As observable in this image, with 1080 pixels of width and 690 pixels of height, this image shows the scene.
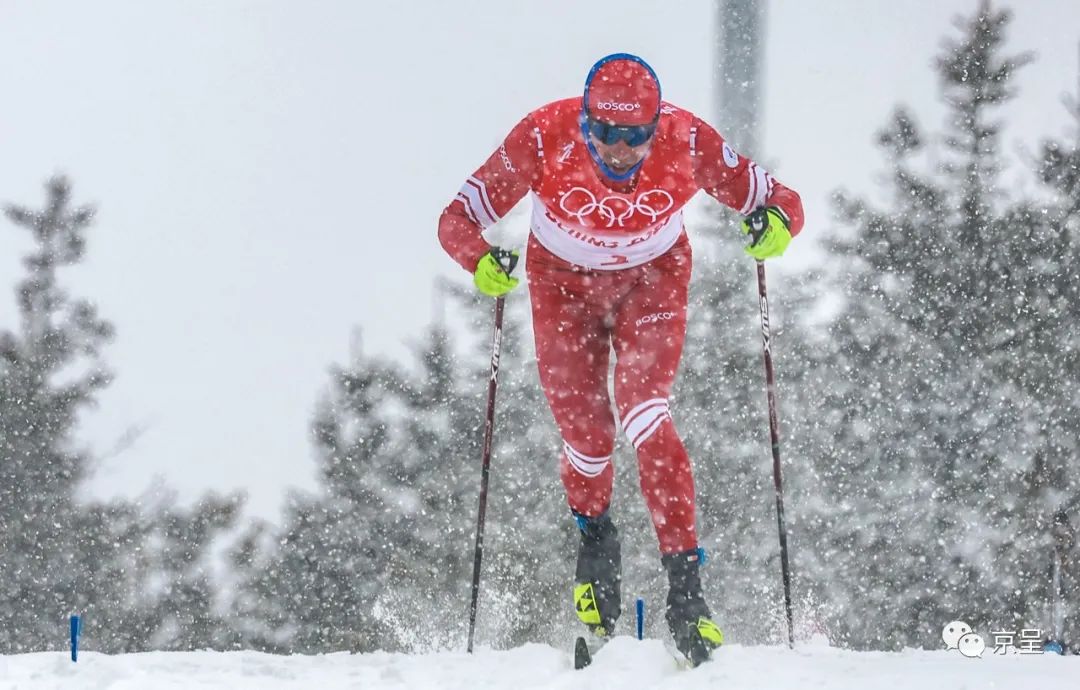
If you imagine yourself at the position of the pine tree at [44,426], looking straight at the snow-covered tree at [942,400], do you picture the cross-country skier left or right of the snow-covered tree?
right

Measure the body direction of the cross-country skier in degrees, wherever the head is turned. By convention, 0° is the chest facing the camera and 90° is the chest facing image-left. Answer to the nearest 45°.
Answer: approximately 0°

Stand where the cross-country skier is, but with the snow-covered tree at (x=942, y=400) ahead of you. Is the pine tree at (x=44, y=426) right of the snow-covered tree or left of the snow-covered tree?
left

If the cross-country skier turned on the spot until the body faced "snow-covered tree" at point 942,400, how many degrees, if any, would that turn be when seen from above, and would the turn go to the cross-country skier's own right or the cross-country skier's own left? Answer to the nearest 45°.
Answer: approximately 180°

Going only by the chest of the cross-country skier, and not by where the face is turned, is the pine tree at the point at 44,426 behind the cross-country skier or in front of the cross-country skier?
behind
